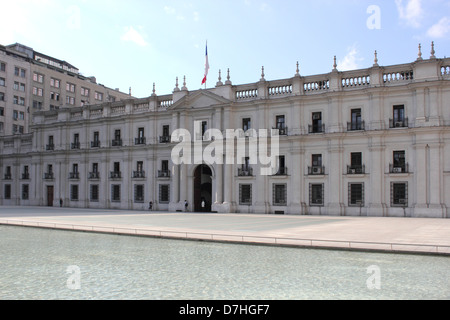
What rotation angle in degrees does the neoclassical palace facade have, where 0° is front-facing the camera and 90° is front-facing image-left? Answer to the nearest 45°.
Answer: approximately 45°
